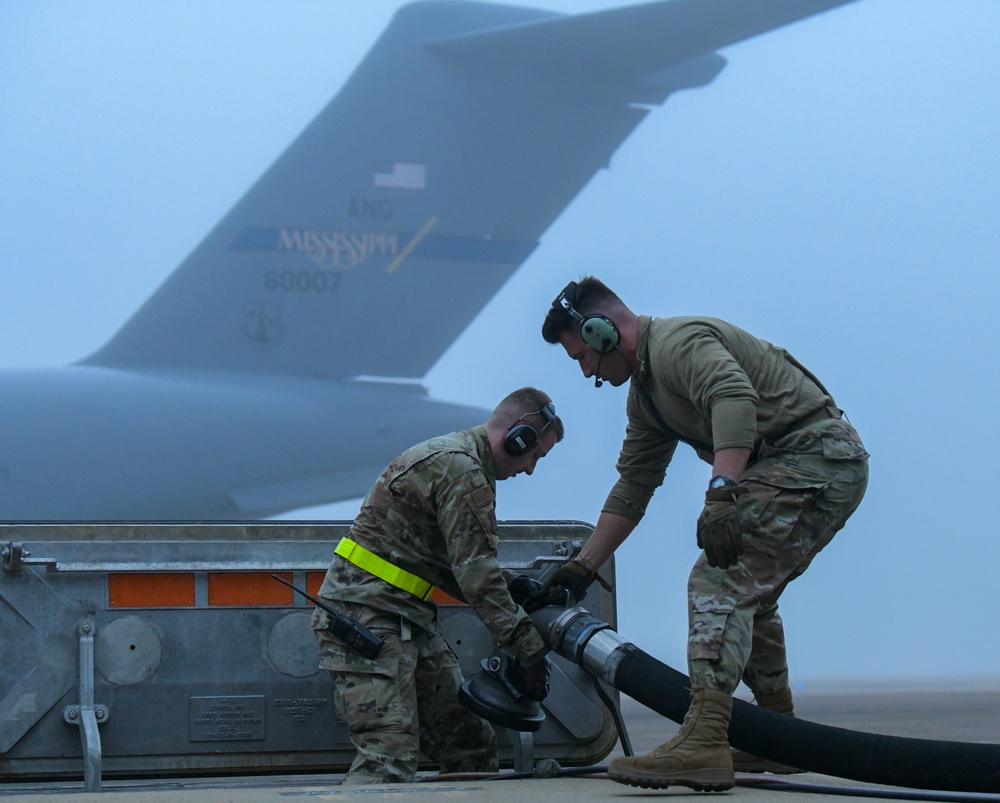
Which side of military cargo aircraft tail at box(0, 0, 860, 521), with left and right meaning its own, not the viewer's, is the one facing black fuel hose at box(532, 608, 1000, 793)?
left

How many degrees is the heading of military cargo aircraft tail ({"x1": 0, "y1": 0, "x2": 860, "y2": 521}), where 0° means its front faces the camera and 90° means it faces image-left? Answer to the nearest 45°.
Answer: approximately 90°
